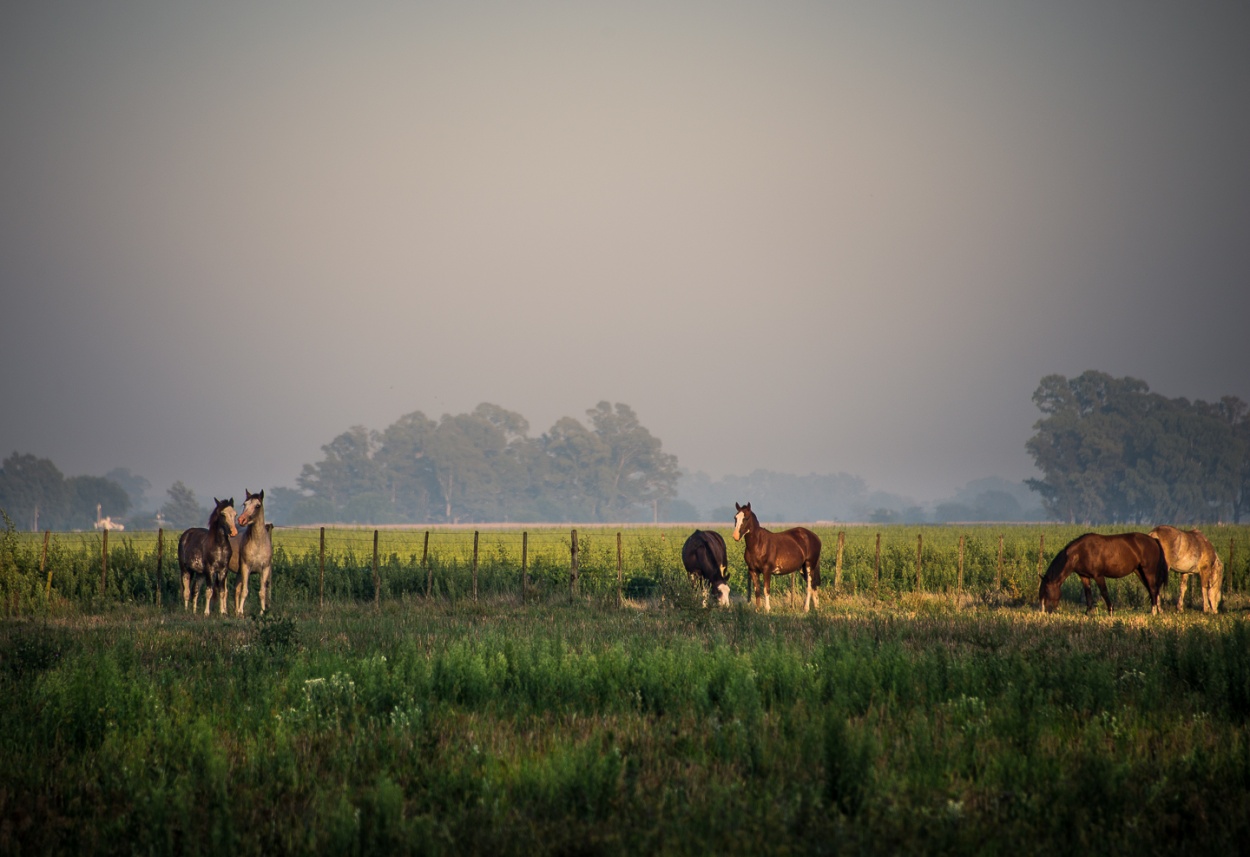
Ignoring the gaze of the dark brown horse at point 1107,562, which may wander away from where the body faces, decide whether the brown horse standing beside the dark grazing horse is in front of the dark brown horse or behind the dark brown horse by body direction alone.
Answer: in front

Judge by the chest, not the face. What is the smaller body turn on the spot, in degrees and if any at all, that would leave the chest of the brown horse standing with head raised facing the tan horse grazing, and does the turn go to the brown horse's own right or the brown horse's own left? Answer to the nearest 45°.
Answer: approximately 135° to the brown horse's own left

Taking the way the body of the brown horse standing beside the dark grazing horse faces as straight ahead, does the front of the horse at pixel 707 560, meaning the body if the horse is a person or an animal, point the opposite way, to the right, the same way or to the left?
to the left

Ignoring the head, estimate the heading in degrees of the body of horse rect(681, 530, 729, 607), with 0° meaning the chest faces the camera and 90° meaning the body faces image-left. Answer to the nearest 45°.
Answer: approximately 315°

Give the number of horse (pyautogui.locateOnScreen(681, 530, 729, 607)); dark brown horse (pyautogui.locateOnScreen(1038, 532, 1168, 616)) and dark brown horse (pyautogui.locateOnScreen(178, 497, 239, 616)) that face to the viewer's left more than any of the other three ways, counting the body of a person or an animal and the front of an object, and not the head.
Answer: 1

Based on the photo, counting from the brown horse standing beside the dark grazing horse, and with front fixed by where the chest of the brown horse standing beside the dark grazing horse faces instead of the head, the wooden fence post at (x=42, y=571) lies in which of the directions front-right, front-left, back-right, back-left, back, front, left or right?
front-right

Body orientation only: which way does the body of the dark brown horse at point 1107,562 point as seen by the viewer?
to the viewer's left

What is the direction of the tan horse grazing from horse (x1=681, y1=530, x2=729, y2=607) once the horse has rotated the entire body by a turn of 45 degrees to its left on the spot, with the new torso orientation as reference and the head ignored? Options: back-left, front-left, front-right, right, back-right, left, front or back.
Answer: front

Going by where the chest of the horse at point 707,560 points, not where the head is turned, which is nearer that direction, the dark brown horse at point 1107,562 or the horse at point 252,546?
the dark brown horse

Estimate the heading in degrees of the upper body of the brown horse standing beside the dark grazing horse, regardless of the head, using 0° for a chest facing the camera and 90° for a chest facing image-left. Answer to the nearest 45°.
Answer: approximately 45°

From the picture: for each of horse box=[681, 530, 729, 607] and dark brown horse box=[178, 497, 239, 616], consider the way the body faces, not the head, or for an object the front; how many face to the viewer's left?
0

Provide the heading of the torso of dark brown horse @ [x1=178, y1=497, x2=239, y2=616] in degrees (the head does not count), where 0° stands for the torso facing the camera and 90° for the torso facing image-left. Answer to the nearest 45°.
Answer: approximately 315°

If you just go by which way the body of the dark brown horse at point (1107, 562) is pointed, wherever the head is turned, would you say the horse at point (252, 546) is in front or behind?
in front

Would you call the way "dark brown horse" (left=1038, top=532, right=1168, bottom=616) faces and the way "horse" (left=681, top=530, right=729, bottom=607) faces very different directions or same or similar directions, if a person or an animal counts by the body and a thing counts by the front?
very different directions
